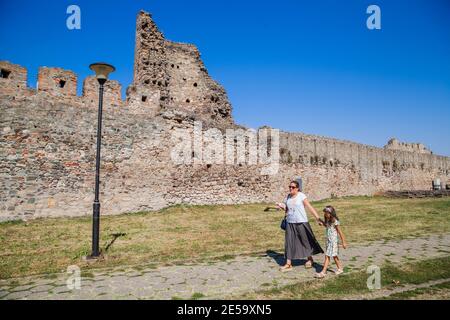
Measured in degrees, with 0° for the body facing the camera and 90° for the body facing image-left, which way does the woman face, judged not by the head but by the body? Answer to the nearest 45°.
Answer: approximately 45°

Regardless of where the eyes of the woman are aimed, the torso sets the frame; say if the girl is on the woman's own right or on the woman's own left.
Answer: on the woman's own left

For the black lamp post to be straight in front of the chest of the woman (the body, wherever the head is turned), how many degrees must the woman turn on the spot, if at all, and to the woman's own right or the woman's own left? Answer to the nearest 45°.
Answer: approximately 45° to the woman's own right

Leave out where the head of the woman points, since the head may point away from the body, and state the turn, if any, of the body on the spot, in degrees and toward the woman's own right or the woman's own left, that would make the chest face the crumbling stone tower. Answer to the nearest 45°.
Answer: approximately 90° to the woman's own right

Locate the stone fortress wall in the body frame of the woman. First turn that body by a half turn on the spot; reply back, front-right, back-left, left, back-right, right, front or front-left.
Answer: left

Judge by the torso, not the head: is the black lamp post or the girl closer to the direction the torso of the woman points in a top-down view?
the black lamp post

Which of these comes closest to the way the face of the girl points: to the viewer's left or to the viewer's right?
to the viewer's left
